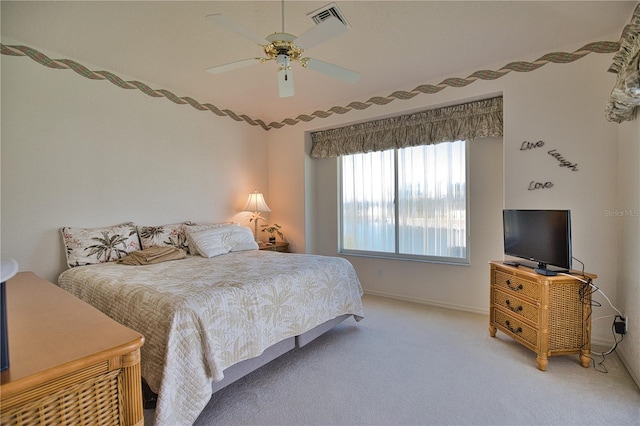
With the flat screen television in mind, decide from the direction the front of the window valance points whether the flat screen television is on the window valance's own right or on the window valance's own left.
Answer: on the window valance's own left

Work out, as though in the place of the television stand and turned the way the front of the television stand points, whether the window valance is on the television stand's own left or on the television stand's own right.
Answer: on the television stand's own right

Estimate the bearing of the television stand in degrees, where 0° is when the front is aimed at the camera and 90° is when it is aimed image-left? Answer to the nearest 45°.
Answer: approximately 45°

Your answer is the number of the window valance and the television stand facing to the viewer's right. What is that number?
0

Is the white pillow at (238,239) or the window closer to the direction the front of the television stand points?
the white pillow

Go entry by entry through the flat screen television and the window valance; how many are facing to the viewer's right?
0

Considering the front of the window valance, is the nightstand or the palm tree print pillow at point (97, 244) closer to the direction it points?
the palm tree print pillow

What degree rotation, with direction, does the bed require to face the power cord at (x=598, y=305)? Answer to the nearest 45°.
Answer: approximately 45° to its left

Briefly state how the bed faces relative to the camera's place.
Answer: facing the viewer and to the right of the viewer

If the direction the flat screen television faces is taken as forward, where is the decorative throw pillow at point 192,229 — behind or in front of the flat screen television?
in front

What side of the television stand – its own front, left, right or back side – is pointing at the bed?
front

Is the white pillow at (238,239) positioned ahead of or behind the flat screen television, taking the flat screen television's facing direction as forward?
ahead

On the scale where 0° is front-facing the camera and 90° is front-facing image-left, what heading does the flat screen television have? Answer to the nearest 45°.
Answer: approximately 45°

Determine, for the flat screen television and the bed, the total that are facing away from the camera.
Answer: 0
